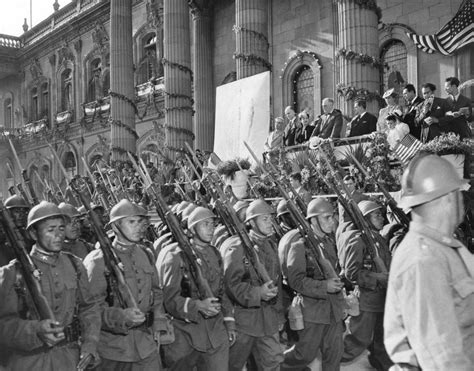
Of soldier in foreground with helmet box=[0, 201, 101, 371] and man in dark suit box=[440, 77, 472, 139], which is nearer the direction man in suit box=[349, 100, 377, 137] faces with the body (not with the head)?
the soldier in foreground with helmet

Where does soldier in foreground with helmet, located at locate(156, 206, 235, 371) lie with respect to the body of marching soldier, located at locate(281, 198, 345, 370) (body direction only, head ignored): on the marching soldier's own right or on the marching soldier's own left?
on the marching soldier's own right

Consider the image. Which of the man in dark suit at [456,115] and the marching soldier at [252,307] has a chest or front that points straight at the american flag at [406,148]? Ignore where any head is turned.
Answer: the man in dark suit

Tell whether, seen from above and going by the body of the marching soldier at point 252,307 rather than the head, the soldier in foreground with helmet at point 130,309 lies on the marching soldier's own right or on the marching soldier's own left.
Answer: on the marching soldier's own right

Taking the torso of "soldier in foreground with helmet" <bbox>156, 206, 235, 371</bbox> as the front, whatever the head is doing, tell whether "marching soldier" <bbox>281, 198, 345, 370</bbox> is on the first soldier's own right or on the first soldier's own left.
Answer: on the first soldier's own left

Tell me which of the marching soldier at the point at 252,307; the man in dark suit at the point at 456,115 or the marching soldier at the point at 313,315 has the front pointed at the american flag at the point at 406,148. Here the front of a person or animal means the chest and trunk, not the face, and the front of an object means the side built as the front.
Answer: the man in dark suit
